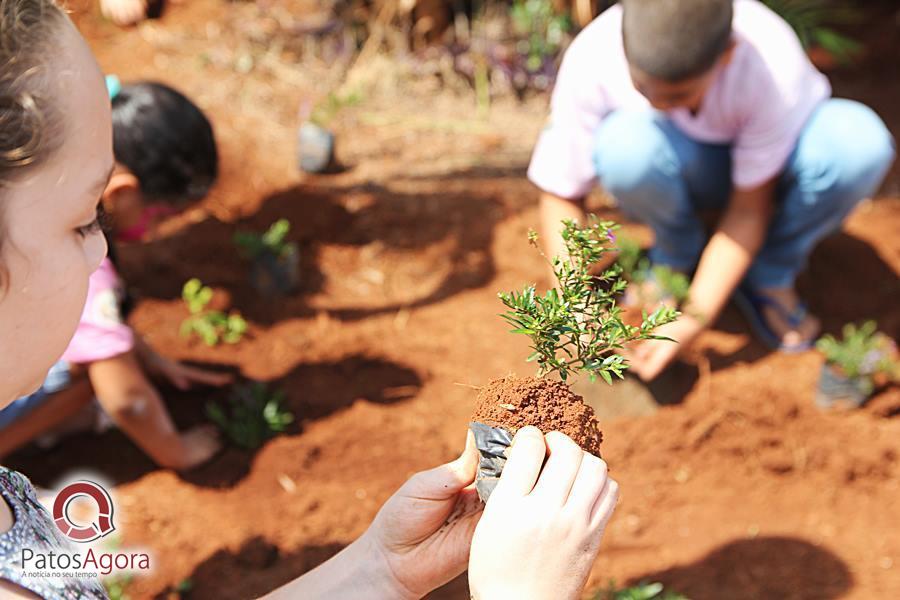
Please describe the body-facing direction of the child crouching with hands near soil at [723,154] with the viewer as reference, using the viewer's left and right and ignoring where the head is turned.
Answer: facing the viewer

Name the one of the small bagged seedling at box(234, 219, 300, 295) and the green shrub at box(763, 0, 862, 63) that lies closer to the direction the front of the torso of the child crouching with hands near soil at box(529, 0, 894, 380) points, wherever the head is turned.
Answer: the small bagged seedling

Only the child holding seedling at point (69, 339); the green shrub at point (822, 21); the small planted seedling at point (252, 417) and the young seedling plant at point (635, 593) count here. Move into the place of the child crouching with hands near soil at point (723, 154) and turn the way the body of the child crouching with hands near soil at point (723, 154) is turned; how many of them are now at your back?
1

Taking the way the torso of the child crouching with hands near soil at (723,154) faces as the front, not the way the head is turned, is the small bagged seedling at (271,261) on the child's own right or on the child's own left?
on the child's own right

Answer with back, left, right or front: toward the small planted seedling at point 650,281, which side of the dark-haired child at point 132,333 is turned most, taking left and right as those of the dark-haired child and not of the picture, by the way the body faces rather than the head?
front

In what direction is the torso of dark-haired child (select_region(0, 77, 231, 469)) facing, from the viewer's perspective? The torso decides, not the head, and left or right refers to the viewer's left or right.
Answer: facing to the right of the viewer

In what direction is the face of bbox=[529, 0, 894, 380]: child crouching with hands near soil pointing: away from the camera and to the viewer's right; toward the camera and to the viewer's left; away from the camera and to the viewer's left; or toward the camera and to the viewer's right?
toward the camera and to the viewer's left

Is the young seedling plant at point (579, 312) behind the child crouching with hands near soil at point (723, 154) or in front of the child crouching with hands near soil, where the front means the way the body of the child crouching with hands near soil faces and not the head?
in front

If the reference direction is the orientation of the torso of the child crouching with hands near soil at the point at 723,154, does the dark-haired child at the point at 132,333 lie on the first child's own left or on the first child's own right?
on the first child's own right

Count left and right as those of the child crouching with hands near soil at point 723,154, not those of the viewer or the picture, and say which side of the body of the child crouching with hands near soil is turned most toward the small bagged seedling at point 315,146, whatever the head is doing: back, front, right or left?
right

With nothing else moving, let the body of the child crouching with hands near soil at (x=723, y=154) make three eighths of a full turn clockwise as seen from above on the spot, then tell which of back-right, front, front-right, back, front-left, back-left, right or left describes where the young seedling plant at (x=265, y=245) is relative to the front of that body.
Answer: front-left
